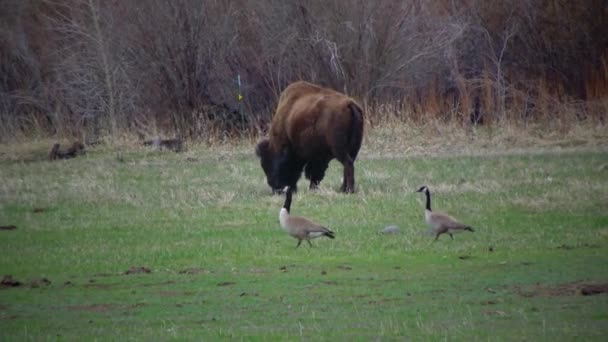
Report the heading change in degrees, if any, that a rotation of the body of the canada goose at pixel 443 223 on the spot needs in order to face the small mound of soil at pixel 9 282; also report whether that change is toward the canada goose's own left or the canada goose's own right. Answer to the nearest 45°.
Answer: approximately 45° to the canada goose's own left

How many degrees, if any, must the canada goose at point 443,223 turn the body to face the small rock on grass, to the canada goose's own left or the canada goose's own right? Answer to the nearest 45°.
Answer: approximately 45° to the canada goose's own right

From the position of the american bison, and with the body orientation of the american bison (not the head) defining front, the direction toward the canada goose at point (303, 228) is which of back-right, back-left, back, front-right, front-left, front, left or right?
back-left

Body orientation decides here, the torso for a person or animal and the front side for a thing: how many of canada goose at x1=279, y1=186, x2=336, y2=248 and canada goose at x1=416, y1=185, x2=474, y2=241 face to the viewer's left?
2

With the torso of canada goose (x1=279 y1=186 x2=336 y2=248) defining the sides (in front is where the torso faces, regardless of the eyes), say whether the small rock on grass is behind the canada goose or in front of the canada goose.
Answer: behind

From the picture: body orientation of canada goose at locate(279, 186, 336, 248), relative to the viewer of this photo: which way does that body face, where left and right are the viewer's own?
facing to the left of the viewer

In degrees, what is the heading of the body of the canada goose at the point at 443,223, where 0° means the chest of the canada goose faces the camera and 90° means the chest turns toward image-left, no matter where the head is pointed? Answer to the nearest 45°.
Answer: approximately 90°

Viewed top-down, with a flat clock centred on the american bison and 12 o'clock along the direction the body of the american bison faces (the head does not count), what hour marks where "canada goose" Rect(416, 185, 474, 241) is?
The canada goose is roughly at 7 o'clock from the american bison.

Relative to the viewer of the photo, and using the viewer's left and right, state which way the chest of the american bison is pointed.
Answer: facing away from the viewer and to the left of the viewer

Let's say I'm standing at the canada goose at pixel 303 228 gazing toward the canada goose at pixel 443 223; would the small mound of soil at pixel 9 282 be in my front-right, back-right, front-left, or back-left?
back-right

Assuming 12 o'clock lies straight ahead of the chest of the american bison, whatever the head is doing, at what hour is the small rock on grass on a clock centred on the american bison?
The small rock on grass is roughly at 7 o'clock from the american bison.

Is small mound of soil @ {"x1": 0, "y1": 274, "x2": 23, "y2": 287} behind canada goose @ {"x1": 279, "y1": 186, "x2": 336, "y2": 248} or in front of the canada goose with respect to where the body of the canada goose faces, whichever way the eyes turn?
in front
